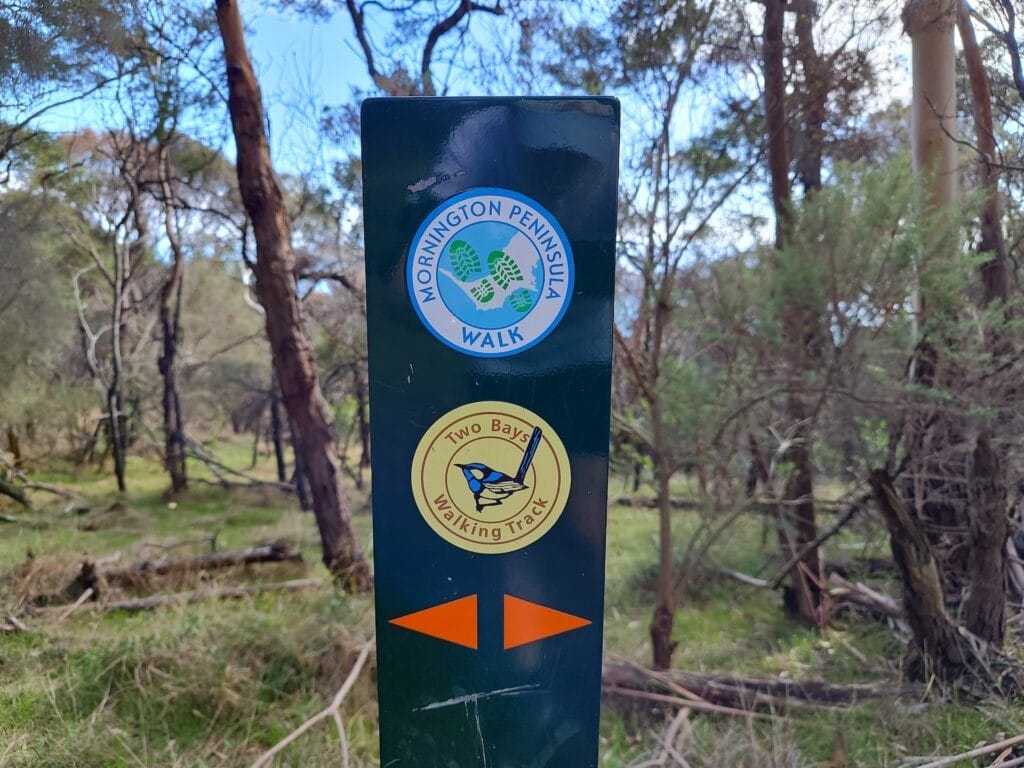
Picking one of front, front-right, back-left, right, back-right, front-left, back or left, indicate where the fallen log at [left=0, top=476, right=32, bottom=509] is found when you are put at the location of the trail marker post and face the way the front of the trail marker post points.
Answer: back-right

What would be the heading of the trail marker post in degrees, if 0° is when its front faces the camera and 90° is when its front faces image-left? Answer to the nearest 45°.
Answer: approximately 0°

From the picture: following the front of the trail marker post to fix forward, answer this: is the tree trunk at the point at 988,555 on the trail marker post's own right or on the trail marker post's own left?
on the trail marker post's own left

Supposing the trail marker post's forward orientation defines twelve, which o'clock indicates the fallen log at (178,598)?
The fallen log is roughly at 5 o'clock from the trail marker post.

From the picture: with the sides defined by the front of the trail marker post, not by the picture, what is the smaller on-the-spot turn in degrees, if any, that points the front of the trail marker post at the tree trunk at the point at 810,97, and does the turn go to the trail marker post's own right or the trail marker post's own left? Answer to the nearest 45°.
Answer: approximately 135° to the trail marker post's own left

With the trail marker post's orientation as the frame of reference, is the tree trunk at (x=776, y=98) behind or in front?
behind

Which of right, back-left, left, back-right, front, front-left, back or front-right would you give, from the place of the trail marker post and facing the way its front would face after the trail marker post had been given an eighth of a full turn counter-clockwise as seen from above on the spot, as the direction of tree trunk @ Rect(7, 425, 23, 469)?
back

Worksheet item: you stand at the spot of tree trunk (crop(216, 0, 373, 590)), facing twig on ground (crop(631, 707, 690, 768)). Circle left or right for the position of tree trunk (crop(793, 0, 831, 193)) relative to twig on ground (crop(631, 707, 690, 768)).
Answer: left

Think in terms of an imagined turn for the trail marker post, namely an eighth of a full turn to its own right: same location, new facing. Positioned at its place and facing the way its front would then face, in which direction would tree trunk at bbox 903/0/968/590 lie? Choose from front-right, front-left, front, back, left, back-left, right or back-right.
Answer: back

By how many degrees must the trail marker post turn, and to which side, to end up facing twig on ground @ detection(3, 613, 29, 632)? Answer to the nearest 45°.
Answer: approximately 135° to its right

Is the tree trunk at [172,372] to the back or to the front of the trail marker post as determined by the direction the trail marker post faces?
to the back
